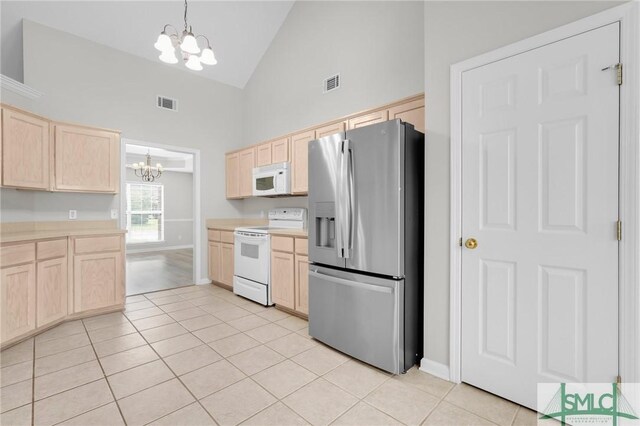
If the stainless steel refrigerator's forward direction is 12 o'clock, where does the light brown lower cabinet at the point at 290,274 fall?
The light brown lower cabinet is roughly at 3 o'clock from the stainless steel refrigerator.

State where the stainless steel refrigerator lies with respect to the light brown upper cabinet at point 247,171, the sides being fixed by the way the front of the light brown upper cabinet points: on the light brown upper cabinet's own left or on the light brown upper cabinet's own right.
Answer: on the light brown upper cabinet's own left

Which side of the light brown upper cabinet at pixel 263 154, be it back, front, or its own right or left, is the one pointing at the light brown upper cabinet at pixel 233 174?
right

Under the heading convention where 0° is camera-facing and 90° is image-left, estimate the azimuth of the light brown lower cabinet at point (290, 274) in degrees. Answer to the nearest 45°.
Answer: approximately 45°

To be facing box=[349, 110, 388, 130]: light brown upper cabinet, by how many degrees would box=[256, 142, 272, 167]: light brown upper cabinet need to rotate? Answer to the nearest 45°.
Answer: approximately 90° to its left

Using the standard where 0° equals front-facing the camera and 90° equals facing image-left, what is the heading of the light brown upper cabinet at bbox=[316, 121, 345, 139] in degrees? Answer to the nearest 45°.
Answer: approximately 45°

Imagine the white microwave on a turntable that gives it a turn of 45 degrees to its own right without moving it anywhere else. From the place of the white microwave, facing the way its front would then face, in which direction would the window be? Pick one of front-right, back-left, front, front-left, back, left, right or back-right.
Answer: front-right

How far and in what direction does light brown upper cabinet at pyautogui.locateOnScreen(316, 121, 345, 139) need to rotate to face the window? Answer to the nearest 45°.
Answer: approximately 90° to its right

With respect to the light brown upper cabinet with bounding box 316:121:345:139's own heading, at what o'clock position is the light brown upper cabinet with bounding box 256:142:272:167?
the light brown upper cabinet with bounding box 256:142:272:167 is roughly at 3 o'clock from the light brown upper cabinet with bounding box 316:121:345:139.
